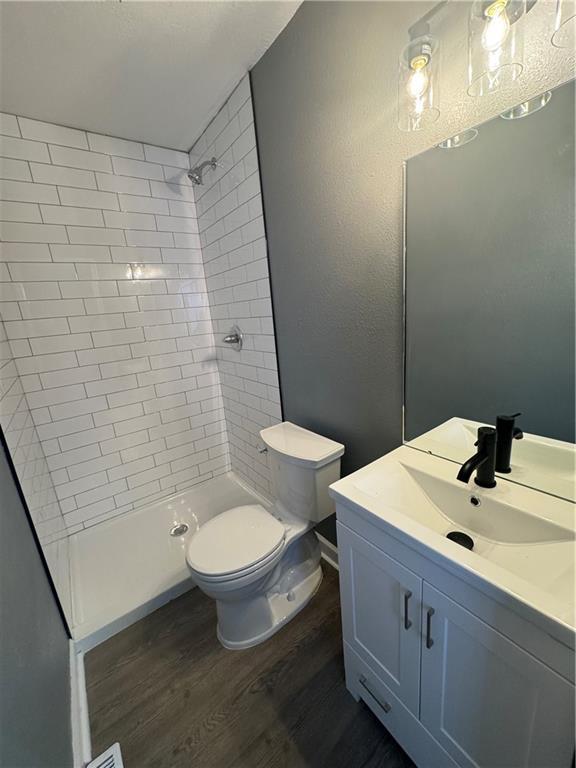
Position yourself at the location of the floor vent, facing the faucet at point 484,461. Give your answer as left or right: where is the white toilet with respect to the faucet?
left

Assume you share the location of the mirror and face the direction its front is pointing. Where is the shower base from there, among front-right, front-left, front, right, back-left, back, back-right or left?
front-right

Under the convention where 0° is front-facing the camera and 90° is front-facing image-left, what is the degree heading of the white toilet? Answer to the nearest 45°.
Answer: approximately 45°

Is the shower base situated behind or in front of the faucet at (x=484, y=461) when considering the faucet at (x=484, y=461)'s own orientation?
in front

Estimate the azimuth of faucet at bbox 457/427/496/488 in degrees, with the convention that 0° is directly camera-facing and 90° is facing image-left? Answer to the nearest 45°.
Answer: approximately 45°

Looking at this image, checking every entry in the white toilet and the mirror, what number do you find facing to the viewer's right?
0

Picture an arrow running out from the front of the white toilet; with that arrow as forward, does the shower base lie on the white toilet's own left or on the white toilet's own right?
on the white toilet's own right

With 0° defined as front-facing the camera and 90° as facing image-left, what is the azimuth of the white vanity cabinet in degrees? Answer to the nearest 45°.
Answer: approximately 45°

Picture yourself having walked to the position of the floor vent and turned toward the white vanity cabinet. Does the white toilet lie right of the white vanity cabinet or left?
left

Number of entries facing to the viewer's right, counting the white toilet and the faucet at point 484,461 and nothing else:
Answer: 0

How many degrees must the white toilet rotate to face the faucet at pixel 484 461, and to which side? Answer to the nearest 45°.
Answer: approximately 90° to its left

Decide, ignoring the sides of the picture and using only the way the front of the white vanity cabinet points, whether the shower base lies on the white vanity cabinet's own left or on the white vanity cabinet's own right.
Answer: on the white vanity cabinet's own right

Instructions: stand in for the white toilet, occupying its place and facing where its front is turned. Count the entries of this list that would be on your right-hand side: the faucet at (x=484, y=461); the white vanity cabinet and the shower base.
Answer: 1
